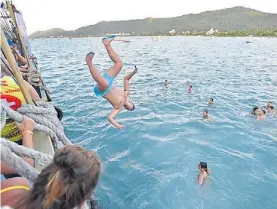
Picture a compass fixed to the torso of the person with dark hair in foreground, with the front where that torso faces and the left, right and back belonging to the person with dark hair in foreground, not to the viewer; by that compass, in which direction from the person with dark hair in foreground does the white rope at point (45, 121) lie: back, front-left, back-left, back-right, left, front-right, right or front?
front-left

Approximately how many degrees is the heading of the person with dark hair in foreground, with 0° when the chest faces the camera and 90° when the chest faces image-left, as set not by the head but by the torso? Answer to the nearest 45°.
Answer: approximately 225°
